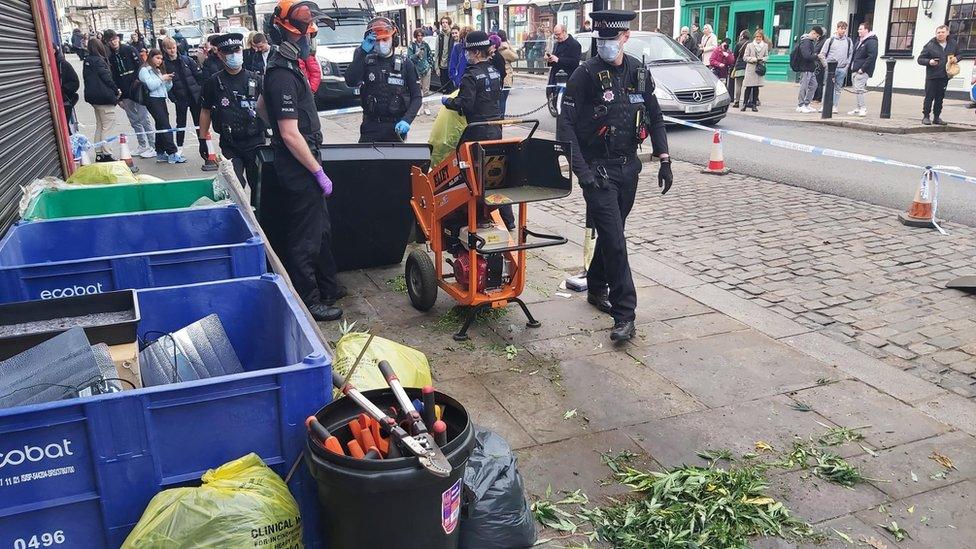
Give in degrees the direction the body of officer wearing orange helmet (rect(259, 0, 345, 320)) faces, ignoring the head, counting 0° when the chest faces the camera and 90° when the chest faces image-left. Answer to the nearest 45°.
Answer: approximately 270°

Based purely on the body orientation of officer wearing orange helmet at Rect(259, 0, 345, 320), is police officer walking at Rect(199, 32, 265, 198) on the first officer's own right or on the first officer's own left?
on the first officer's own left

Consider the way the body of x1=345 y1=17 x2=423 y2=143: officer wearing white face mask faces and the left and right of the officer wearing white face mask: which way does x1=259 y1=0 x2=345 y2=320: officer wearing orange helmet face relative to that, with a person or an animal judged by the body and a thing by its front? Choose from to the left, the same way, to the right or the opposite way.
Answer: to the left

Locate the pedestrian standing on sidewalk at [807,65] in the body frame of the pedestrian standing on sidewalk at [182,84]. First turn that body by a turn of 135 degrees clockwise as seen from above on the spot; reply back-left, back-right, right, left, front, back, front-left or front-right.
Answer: back-right

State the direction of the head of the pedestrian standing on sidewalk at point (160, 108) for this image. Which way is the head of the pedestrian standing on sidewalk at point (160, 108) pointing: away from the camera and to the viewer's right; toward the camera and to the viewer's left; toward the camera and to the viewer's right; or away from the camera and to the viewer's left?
toward the camera and to the viewer's right

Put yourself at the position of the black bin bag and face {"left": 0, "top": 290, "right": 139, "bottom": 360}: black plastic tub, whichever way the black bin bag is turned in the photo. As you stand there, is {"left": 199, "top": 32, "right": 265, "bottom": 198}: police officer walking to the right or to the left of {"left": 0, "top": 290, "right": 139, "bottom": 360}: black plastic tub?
right

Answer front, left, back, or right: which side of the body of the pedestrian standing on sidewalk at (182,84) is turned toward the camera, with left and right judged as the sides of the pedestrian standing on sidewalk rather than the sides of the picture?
front

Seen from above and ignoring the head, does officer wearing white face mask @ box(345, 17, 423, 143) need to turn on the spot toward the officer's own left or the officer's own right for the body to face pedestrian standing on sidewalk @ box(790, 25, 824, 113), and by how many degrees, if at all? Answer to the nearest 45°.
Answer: approximately 135° to the officer's own left

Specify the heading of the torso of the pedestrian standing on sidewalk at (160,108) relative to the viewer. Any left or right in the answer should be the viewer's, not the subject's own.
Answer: facing the viewer and to the right of the viewer

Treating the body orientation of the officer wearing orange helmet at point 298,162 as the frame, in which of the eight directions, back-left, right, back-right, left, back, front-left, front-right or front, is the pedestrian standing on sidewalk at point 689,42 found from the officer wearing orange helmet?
front-left

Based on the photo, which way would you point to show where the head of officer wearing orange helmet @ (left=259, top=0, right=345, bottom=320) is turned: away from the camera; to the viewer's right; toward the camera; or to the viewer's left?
to the viewer's right

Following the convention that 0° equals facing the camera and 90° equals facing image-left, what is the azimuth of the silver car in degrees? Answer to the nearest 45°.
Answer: approximately 315°

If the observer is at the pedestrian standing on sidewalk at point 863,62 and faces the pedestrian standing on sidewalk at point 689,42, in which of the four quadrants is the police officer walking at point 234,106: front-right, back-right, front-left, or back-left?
back-left
